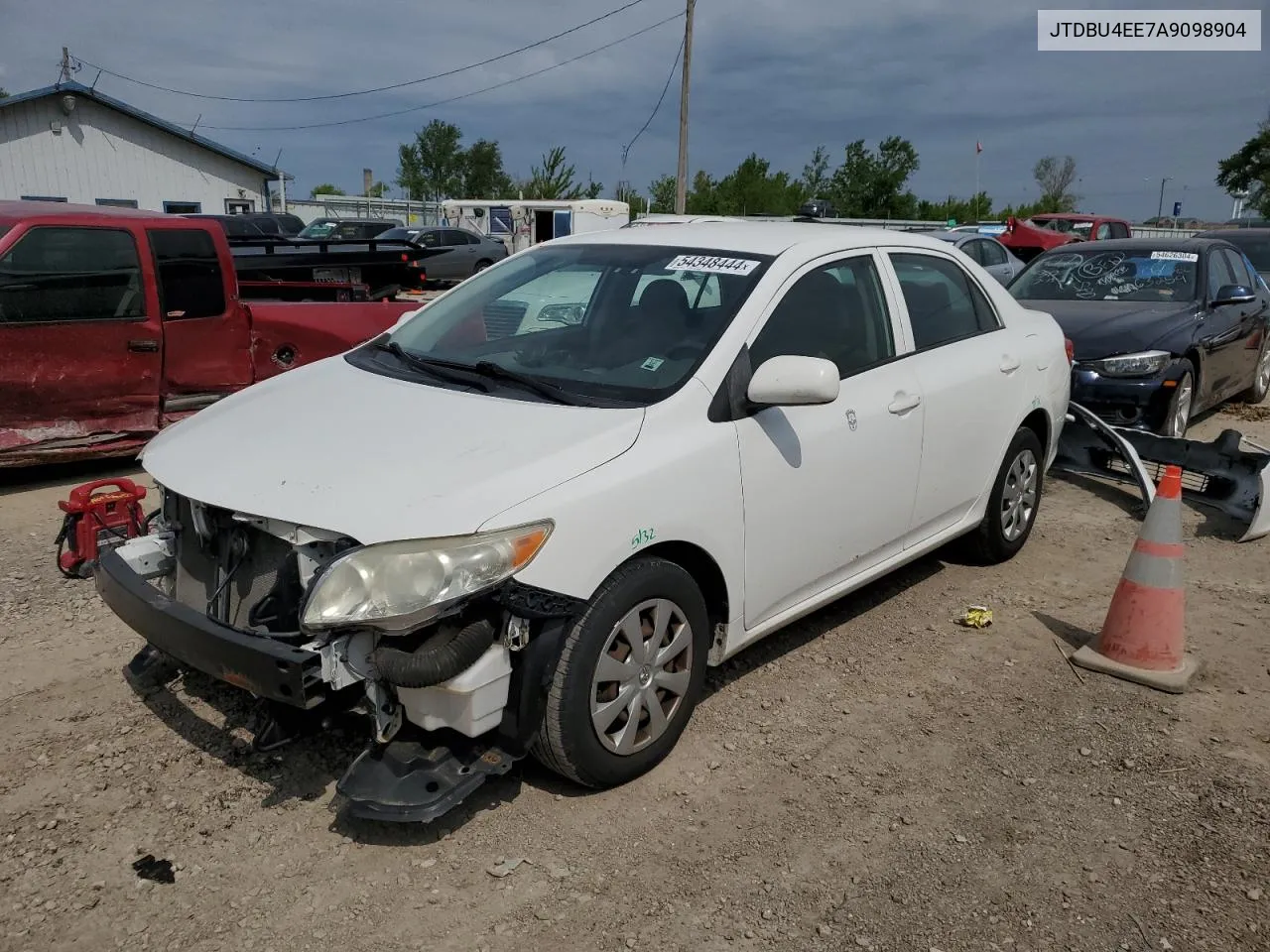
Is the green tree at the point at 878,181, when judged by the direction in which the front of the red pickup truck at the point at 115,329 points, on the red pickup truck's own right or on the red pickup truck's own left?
on the red pickup truck's own right

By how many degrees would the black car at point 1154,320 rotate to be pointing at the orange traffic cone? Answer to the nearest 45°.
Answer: approximately 45° to its left

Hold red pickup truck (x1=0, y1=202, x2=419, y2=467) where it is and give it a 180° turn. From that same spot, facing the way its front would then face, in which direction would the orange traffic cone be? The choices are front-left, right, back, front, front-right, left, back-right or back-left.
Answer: front-right

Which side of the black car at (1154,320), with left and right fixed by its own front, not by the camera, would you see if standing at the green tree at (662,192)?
right

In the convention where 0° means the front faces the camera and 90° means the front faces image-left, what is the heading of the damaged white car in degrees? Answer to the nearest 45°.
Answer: approximately 45°

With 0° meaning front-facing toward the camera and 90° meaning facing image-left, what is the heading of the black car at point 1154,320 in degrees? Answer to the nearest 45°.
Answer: approximately 45°

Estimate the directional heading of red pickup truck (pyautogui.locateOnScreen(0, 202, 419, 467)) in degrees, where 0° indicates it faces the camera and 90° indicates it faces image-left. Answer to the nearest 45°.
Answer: approximately 90°

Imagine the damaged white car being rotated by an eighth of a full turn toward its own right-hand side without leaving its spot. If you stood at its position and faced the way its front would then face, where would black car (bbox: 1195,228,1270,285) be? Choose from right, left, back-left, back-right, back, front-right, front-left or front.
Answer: back-right

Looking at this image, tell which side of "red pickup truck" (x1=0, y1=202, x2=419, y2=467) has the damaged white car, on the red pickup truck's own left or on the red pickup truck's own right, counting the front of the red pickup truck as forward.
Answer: on the red pickup truck's own left

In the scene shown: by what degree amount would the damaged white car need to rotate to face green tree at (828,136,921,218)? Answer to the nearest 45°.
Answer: approximately 135° to its right
